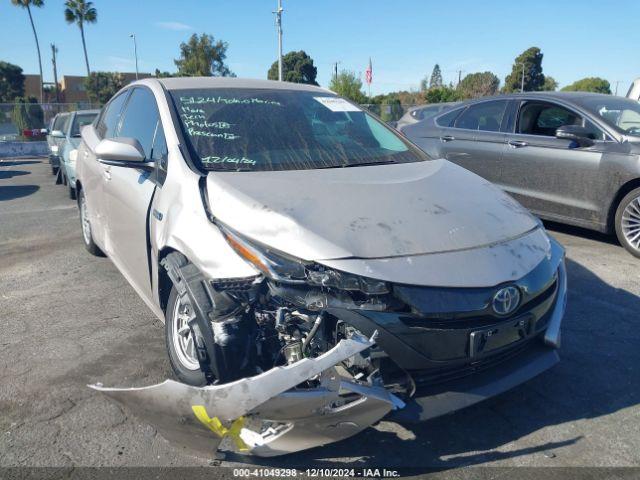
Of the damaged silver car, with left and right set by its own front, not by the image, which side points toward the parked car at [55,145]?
back

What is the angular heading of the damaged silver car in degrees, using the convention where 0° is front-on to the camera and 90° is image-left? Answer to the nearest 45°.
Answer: approximately 315°

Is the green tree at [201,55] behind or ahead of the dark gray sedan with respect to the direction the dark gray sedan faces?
behind

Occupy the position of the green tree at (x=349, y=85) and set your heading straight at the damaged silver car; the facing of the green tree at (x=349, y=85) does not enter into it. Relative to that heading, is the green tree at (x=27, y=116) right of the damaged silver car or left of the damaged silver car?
right

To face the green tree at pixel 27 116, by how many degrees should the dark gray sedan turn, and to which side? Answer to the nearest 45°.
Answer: approximately 180°

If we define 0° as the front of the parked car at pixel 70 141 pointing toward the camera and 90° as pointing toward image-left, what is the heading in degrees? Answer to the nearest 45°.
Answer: approximately 315°
